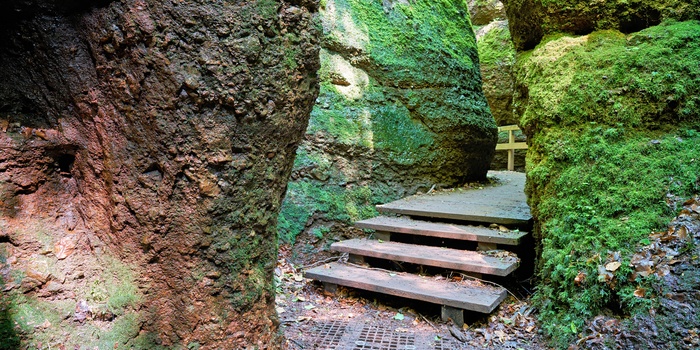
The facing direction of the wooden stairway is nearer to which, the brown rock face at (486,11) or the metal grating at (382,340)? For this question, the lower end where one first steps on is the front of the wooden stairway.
the metal grating

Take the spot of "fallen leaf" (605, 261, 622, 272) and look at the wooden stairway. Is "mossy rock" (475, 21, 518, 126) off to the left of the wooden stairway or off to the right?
right

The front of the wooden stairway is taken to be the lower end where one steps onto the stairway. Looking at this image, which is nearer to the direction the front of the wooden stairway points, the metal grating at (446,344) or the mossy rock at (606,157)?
the metal grating

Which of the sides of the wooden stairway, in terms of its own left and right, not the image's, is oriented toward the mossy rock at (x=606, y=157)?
left

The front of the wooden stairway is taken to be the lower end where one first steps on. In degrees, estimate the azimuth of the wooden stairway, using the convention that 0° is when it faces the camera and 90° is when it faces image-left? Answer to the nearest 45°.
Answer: approximately 45°

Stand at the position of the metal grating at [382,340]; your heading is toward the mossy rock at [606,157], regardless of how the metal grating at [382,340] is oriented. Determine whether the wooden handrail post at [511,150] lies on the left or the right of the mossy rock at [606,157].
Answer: left

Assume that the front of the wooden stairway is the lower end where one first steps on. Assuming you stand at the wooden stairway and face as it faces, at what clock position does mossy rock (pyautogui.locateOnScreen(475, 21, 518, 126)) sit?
The mossy rock is roughly at 5 o'clock from the wooden stairway.

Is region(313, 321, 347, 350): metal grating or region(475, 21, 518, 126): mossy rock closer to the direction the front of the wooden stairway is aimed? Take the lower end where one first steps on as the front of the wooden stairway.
the metal grating

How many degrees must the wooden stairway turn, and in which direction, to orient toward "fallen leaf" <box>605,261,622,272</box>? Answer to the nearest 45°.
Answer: approximately 90° to its left

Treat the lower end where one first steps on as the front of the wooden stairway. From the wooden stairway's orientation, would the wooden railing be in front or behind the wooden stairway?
behind

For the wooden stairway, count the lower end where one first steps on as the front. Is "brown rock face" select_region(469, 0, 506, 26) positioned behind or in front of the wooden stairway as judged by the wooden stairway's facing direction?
behind
